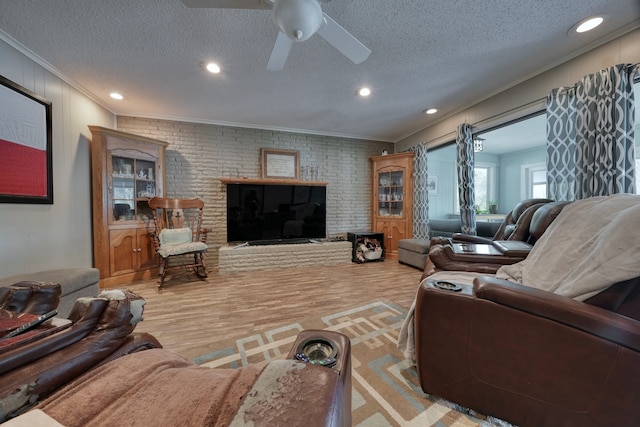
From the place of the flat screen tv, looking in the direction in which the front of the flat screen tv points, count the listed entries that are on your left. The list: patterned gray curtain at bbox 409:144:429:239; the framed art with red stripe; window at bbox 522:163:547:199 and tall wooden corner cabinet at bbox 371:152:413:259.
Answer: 3

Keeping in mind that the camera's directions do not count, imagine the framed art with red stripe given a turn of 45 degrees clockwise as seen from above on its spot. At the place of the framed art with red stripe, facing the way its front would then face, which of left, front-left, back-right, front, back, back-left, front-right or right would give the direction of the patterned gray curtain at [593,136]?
front-left

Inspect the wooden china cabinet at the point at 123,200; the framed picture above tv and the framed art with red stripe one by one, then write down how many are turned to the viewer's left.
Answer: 0

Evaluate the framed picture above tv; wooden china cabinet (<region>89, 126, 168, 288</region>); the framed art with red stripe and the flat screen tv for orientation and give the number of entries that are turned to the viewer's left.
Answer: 0

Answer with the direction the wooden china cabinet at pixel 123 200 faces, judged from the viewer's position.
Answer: facing the viewer and to the right of the viewer

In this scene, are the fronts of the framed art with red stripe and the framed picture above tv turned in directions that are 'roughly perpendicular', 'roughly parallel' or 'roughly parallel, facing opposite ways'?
roughly perpendicular

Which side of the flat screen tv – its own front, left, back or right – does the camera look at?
front

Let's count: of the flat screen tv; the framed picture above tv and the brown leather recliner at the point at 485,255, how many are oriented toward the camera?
2

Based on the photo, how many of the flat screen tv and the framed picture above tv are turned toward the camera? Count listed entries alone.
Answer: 2

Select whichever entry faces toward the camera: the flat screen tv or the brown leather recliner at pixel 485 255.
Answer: the flat screen tv

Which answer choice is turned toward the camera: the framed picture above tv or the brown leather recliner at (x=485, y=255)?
the framed picture above tv

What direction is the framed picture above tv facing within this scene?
toward the camera

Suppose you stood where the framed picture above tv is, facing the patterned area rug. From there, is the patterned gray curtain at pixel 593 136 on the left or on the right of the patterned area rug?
left

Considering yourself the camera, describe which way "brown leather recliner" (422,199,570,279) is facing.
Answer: facing to the left of the viewer

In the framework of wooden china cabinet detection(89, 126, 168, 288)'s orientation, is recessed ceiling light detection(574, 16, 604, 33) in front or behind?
in front
